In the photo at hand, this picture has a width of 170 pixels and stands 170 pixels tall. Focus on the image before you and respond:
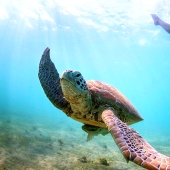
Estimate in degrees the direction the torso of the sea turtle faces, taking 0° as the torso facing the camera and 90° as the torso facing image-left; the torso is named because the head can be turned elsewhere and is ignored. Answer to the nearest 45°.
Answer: approximately 45°
